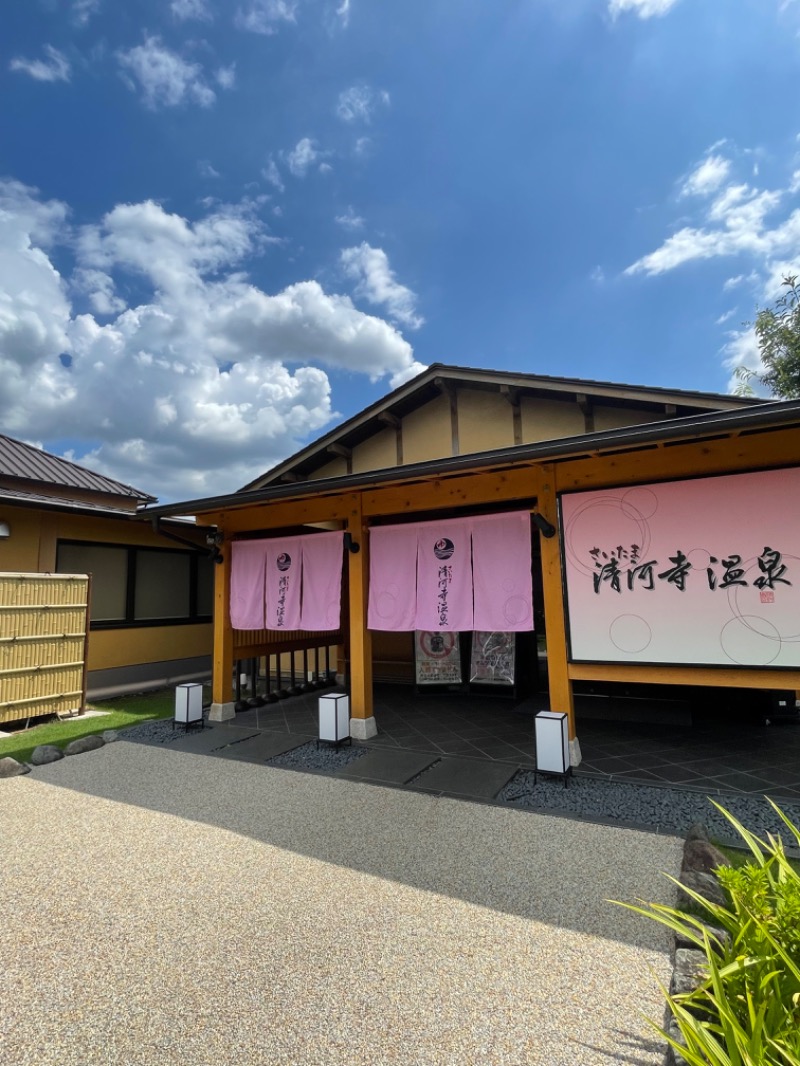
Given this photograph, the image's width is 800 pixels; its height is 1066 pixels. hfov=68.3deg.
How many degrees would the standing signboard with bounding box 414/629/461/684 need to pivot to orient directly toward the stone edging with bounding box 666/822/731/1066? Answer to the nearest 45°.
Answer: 0° — it already faces it

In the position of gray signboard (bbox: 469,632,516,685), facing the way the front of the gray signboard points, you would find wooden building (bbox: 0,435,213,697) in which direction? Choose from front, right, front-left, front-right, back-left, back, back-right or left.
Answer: right

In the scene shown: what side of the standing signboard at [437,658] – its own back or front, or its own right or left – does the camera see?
front

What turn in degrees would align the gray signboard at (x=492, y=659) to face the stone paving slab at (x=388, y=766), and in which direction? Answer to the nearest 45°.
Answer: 0° — it already faces it

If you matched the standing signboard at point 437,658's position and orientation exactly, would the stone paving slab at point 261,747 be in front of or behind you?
in front

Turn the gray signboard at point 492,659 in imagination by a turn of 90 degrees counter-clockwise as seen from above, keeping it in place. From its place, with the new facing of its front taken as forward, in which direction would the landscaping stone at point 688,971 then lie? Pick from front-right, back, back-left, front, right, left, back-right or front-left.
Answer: right

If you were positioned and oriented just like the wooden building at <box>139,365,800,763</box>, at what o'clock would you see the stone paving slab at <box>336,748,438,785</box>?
The stone paving slab is roughly at 12 o'clock from the wooden building.

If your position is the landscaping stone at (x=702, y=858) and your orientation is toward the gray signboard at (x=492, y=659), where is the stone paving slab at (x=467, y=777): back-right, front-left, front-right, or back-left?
front-left

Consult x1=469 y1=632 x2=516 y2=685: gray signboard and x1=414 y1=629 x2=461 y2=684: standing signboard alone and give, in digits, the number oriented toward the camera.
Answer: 2

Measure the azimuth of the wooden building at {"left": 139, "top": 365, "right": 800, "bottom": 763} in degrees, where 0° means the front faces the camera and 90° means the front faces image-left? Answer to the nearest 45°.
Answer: approximately 45°

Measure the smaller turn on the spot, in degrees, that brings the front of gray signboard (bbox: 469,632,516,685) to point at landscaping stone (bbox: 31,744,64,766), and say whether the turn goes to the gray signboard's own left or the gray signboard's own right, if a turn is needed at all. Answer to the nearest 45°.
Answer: approximately 45° to the gray signboard's own right

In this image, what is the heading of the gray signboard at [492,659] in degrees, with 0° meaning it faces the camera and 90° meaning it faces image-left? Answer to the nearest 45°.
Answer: approximately 0°

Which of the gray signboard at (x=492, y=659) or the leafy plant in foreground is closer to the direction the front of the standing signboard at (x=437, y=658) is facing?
the leafy plant in foreground

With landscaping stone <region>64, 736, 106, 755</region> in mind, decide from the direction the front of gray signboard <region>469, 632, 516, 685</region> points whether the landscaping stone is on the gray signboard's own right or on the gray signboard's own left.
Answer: on the gray signboard's own right

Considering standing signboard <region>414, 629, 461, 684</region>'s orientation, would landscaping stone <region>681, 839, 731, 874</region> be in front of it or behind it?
in front

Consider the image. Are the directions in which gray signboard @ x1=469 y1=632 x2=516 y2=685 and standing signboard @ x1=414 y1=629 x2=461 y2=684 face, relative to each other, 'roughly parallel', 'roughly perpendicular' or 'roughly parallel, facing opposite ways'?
roughly parallel

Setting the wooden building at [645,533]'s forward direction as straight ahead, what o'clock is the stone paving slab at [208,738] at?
The stone paving slab is roughly at 2 o'clock from the wooden building.
